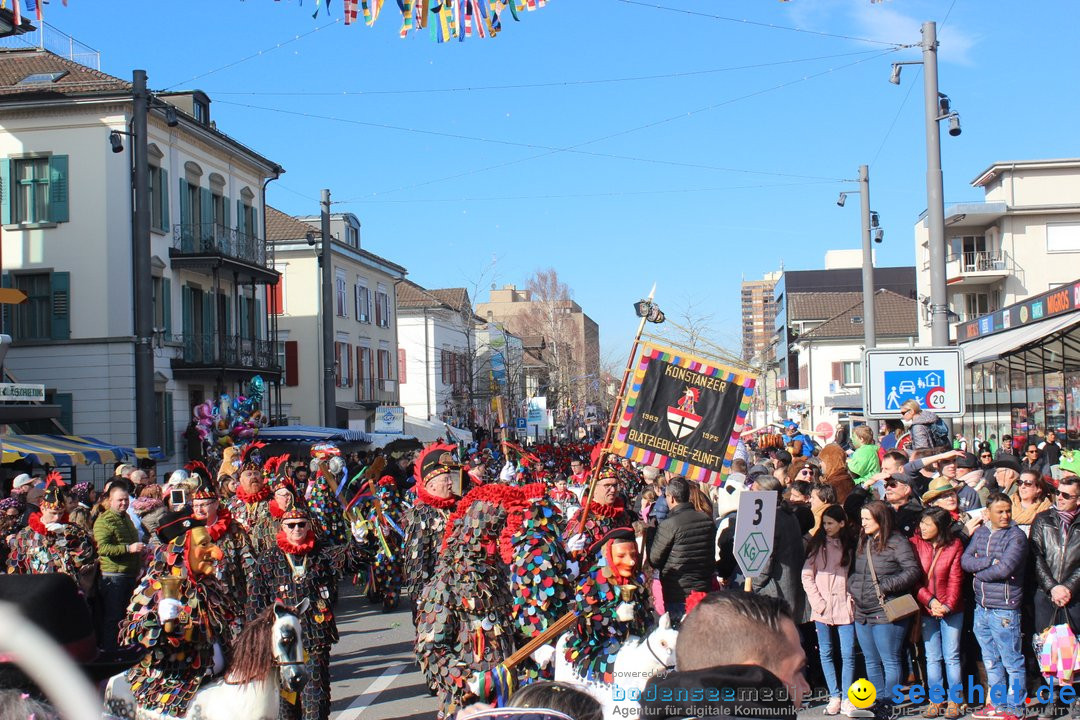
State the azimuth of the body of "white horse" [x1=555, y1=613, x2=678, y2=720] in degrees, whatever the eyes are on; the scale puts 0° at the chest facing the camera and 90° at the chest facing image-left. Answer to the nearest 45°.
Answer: approximately 270°

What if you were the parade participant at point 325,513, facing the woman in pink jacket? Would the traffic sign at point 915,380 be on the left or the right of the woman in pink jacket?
left

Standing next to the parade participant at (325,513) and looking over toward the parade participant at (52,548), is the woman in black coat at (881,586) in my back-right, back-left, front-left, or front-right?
back-left

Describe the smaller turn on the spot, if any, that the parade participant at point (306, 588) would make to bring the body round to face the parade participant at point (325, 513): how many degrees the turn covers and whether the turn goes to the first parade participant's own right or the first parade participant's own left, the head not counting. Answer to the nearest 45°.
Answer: approximately 180°

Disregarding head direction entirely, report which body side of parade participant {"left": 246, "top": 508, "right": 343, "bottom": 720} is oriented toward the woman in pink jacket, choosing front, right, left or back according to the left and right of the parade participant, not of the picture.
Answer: left

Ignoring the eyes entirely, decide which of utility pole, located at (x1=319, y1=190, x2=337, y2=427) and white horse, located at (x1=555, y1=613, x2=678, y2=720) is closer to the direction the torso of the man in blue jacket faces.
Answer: the white horse

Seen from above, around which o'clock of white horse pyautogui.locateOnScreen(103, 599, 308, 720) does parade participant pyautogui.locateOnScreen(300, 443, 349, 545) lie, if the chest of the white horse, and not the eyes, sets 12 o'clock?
The parade participant is roughly at 8 o'clock from the white horse.
